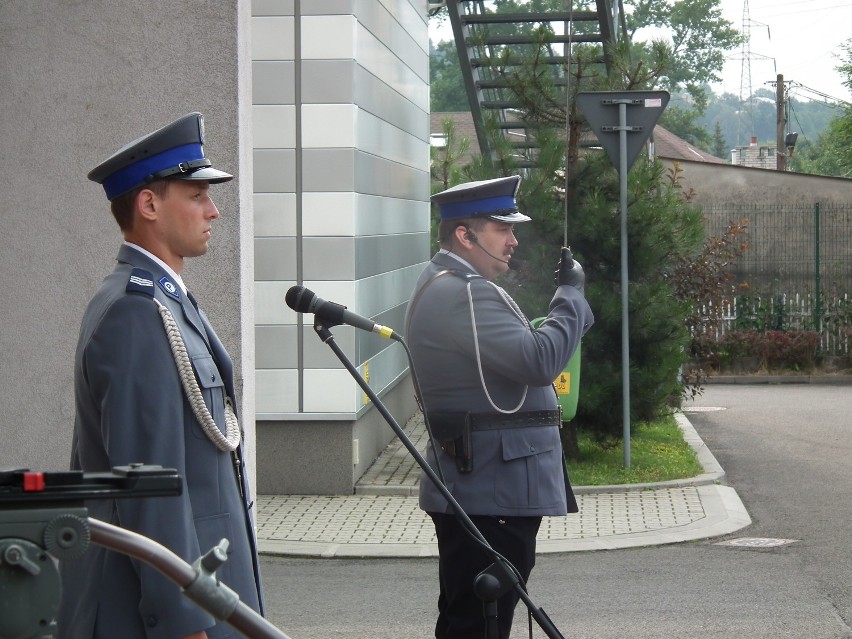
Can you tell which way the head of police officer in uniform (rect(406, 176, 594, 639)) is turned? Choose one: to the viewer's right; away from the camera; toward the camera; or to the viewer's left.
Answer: to the viewer's right

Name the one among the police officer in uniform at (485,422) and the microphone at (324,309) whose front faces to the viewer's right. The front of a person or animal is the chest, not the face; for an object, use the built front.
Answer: the police officer in uniform

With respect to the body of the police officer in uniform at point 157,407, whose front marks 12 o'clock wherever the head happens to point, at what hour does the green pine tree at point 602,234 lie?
The green pine tree is roughly at 10 o'clock from the police officer in uniform.

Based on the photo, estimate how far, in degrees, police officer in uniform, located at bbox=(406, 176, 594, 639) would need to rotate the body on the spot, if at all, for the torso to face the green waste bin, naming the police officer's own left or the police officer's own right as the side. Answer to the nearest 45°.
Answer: approximately 90° to the police officer's own left

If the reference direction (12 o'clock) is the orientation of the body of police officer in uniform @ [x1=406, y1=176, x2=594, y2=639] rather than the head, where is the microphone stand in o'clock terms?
The microphone stand is roughly at 3 o'clock from the police officer in uniform.

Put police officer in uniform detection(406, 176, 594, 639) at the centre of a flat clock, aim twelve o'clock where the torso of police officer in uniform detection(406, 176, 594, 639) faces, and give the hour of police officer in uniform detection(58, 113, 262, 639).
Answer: police officer in uniform detection(58, 113, 262, 639) is roughly at 4 o'clock from police officer in uniform detection(406, 176, 594, 639).

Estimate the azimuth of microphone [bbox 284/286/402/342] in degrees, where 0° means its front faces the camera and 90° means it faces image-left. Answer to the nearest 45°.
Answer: approximately 90°

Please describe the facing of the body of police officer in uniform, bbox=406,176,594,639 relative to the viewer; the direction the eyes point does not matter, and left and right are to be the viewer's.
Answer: facing to the right of the viewer

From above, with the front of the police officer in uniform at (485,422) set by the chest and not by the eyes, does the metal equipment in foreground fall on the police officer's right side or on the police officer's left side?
on the police officer's right side

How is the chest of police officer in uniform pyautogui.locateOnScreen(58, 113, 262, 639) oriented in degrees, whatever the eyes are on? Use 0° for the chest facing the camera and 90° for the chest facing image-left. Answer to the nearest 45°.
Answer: approximately 270°

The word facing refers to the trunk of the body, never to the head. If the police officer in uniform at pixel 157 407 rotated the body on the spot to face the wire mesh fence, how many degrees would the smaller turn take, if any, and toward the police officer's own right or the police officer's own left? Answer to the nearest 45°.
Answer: approximately 45° to the police officer's own left

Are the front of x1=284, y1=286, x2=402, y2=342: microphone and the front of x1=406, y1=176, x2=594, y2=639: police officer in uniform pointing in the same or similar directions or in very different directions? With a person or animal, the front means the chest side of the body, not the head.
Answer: very different directions
